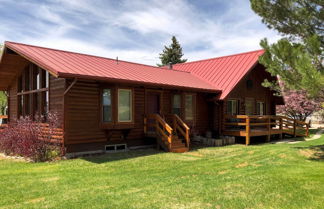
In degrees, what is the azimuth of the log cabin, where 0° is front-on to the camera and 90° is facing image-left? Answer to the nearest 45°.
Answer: approximately 315°

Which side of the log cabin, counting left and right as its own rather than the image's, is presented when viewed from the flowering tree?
left
